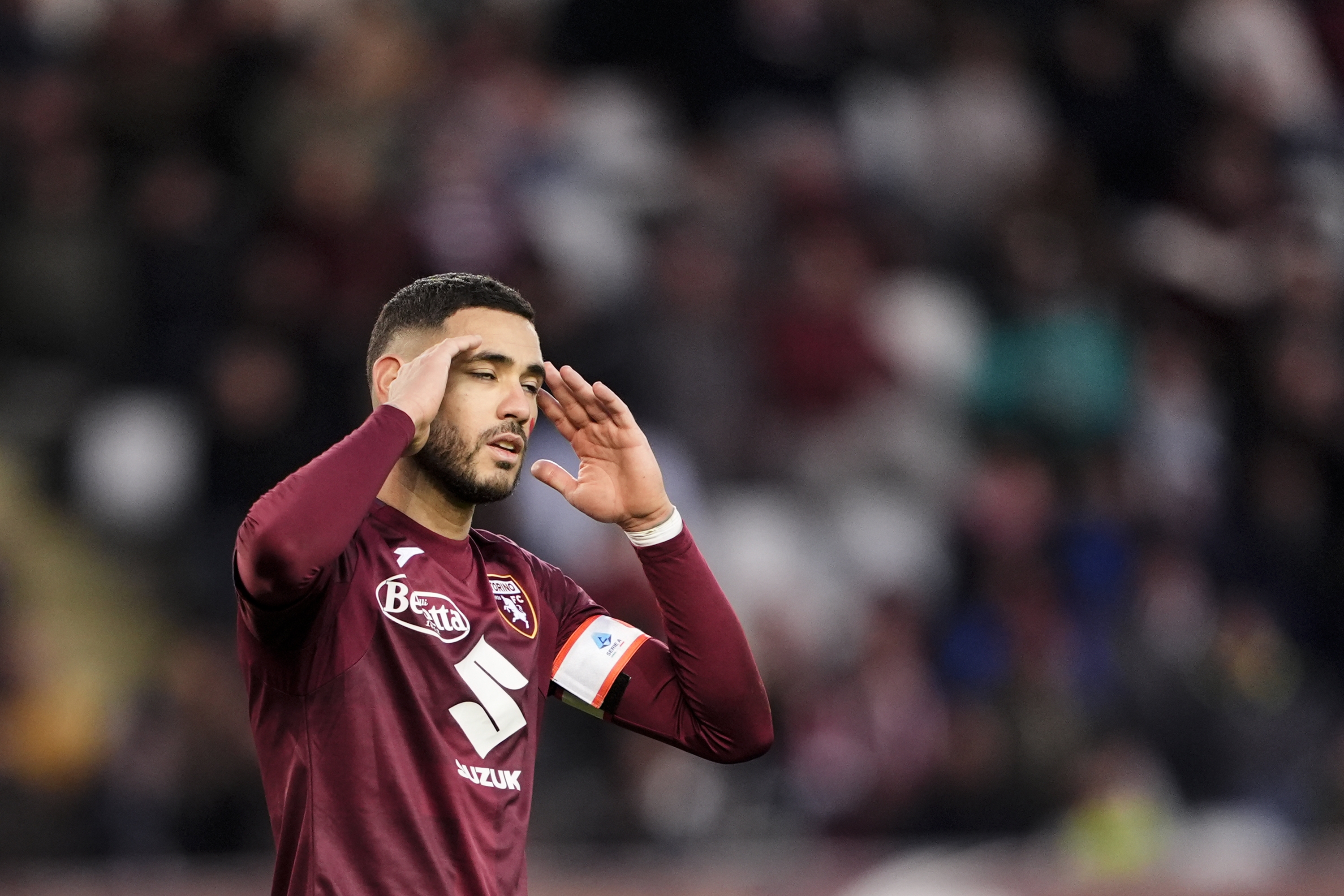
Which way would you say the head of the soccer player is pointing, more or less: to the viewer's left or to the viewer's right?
to the viewer's right

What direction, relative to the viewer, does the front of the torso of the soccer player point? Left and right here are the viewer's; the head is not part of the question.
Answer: facing the viewer and to the right of the viewer
